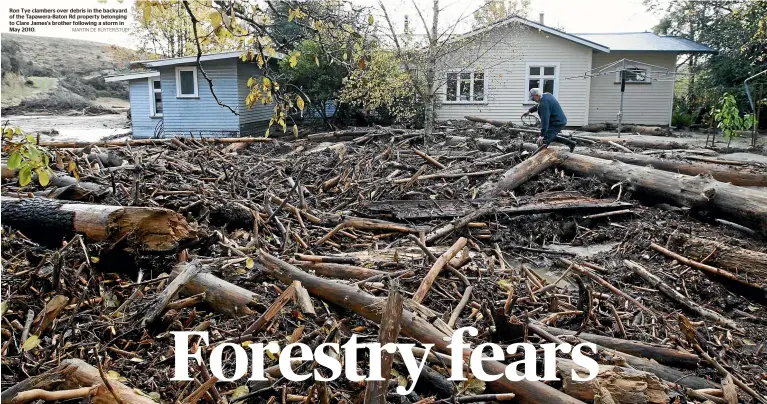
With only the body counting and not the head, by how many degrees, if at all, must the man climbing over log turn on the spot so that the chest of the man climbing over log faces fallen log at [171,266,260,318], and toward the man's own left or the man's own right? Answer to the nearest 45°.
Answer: approximately 90° to the man's own left

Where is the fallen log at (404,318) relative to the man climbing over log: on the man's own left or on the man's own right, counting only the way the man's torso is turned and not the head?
on the man's own left

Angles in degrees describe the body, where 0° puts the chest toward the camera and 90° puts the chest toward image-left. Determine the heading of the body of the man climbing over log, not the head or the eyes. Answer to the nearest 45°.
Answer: approximately 90°

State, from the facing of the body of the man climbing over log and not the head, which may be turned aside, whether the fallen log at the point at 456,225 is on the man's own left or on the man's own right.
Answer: on the man's own left

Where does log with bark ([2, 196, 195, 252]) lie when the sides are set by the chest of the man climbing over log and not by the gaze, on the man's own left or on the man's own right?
on the man's own left

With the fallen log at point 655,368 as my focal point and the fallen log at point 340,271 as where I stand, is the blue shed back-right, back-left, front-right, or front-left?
back-left

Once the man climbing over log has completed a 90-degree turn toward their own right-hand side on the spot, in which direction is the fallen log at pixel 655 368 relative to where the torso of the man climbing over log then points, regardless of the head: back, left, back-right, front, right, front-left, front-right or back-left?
back

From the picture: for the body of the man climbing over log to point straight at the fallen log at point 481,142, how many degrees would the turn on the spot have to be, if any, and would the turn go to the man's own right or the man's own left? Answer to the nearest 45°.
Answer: approximately 45° to the man's own right
